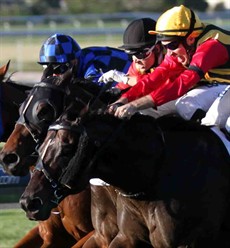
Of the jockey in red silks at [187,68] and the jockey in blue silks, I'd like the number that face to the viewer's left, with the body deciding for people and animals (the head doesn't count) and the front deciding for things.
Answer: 2

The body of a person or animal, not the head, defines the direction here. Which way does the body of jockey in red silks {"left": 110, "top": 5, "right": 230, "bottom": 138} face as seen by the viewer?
to the viewer's left

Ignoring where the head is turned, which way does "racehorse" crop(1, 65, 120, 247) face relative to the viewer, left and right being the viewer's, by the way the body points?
facing the viewer and to the left of the viewer

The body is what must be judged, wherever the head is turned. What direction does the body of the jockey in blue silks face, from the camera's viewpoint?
to the viewer's left
